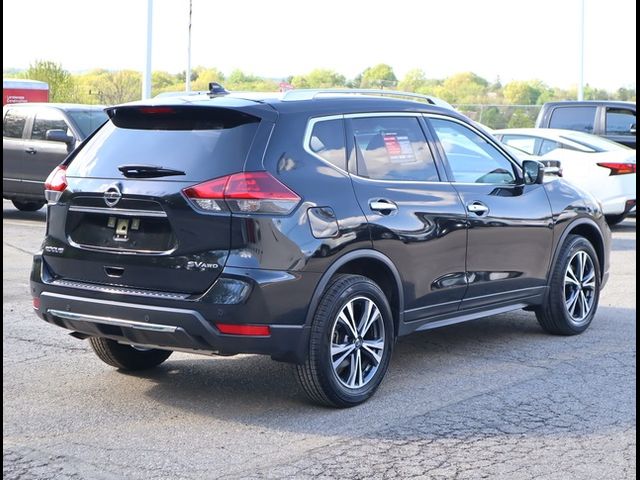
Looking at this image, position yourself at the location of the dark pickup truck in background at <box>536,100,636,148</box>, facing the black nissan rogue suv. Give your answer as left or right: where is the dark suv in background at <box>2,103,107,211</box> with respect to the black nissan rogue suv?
right

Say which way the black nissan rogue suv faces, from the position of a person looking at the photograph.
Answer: facing away from the viewer and to the right of the viewer

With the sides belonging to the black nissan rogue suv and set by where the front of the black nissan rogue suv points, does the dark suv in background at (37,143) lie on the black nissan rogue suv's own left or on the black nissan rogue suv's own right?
on the black nissan rogue suv's own left

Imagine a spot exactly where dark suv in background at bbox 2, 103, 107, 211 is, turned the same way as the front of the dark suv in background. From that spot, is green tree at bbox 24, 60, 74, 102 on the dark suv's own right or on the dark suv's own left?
on the dark suv's own left

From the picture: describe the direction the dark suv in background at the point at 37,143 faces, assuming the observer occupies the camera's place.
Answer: facing the viewer and to the right of the viewer

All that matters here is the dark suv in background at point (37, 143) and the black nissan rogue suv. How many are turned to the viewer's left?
0

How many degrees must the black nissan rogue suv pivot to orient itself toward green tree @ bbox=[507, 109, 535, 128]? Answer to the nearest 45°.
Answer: approximately 45° to its left

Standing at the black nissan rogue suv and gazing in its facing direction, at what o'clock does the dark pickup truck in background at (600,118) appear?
The dark pickup truck in background is roughly at 11 o'clock from the black nissan rogue suv.

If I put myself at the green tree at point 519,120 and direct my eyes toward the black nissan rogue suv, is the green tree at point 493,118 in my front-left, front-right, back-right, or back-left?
front-right

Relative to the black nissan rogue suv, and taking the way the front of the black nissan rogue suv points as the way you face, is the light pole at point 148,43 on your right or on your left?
on your left

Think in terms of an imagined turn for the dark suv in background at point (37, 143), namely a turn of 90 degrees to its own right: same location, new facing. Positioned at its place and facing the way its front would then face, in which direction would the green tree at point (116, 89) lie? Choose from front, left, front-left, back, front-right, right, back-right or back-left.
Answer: back-right

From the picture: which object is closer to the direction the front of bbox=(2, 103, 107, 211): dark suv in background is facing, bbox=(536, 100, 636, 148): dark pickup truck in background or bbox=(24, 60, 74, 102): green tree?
the dark pickup truck in background

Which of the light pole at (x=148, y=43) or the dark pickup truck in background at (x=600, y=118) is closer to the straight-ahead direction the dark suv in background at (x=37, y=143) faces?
the dark pickup truck in background

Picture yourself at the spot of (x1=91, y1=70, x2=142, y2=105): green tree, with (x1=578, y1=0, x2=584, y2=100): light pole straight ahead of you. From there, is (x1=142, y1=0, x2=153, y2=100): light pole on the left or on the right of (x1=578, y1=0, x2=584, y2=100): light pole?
right
